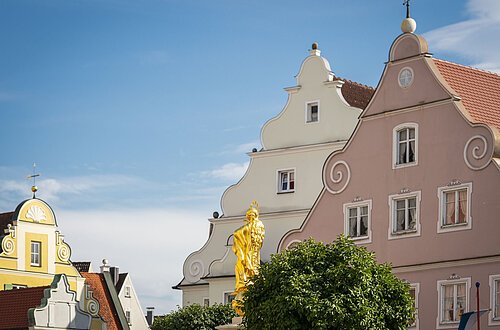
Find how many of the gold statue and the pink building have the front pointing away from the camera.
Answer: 0

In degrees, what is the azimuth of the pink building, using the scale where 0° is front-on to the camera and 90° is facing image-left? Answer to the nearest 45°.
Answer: approximately 45°

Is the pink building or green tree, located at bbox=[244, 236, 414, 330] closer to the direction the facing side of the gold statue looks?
the green tree
